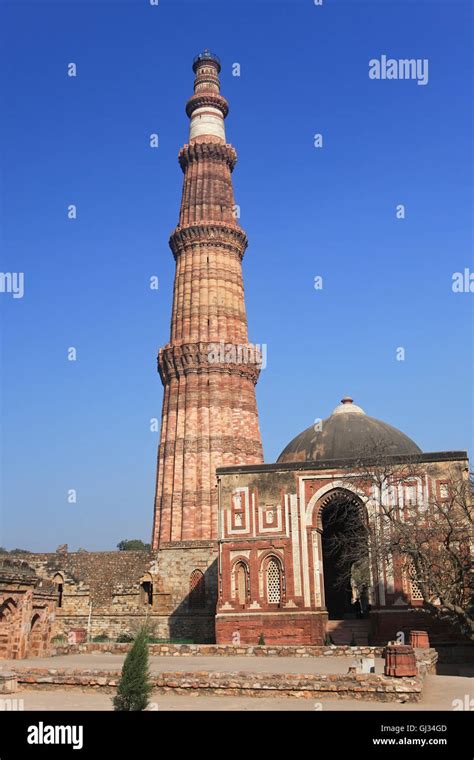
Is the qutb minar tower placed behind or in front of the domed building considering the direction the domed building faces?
behind

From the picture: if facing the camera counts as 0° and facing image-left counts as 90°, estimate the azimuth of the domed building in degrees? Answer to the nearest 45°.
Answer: approximately 0°

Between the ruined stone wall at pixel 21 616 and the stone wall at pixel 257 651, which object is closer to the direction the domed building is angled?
the stone wall

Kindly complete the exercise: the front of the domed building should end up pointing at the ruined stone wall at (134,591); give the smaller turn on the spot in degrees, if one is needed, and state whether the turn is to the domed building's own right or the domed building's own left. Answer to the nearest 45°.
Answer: approximately 135° to the domed building's own right

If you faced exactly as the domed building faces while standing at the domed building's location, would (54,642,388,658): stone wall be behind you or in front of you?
in front

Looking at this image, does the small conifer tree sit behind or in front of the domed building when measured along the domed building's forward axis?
in front

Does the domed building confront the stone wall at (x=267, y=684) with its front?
yes

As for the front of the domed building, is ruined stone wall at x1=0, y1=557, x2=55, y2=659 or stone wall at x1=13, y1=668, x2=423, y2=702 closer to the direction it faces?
the stone wall
